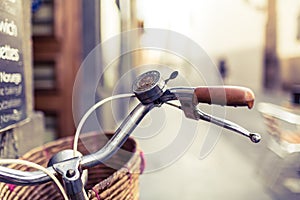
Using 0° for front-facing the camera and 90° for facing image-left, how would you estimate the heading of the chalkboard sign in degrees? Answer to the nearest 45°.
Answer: approximately 315°
